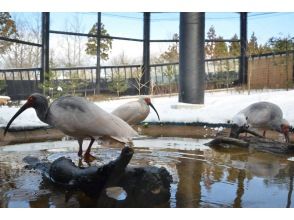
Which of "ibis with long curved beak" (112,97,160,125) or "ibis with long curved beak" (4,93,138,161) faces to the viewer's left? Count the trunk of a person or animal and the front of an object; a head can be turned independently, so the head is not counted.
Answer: "ibis with long curved beak" (4,93,138,161)

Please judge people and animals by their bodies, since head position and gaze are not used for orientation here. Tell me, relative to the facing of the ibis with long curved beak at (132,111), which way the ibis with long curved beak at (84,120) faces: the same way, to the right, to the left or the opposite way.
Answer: the opposite way

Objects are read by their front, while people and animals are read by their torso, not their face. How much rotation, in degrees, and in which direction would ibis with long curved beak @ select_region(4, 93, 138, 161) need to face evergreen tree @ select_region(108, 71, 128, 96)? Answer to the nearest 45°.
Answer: approximately 90° to its right

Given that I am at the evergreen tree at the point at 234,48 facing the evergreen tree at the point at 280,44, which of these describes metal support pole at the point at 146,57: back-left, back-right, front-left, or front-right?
back-right

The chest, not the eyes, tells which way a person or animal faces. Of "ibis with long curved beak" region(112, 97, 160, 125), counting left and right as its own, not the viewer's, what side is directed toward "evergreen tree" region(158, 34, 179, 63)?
left

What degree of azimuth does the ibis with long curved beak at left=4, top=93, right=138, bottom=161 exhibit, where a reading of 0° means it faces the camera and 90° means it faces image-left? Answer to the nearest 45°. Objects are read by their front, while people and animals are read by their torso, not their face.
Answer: approximately 90°

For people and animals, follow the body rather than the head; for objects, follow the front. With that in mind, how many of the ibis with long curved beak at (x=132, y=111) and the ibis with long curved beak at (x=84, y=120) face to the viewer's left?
1

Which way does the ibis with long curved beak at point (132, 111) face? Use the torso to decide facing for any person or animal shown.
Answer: to the viewer's right

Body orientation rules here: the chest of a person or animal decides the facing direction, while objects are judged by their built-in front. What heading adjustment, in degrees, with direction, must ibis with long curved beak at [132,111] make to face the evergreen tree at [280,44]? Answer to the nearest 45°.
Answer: approximately 45° to its left
